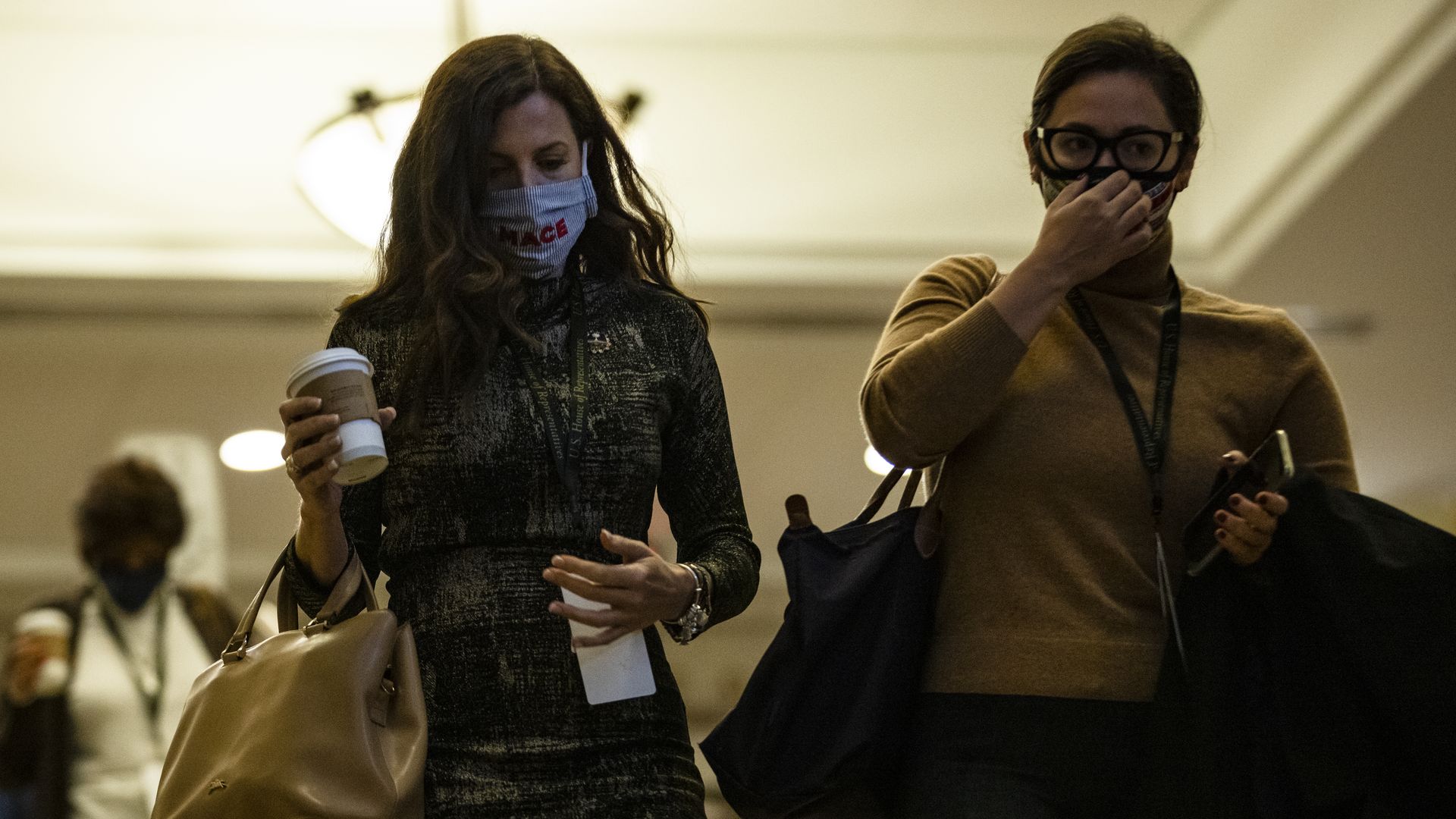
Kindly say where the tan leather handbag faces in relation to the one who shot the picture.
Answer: facing the viewer and to the left of the viewer

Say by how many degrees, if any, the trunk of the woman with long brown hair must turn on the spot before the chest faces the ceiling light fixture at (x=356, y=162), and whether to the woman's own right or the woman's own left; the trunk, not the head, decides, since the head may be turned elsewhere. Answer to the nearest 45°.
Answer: approximately 180°

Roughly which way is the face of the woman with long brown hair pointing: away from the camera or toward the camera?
toward the camera

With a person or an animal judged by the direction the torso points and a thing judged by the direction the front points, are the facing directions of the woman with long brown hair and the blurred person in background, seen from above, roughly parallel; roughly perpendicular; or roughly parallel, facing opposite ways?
roughly parallel

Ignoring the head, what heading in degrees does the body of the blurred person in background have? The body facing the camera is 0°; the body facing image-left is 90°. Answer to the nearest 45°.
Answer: approximately 0°

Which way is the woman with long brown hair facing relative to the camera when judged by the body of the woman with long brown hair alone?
toward the camera

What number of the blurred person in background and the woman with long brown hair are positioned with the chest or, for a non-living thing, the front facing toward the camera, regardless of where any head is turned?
2

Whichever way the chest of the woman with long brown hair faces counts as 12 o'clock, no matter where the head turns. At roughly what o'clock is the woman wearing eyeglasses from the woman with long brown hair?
The woman wearing eyeglasses is roughly at 9 o'clock from the woman with long brown hair.

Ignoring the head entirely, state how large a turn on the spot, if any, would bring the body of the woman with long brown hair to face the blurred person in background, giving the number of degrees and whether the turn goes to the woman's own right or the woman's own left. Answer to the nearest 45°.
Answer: approximately 135° to the woman's own right

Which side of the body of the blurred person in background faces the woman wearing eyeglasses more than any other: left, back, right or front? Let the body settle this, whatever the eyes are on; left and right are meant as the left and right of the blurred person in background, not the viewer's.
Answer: front
